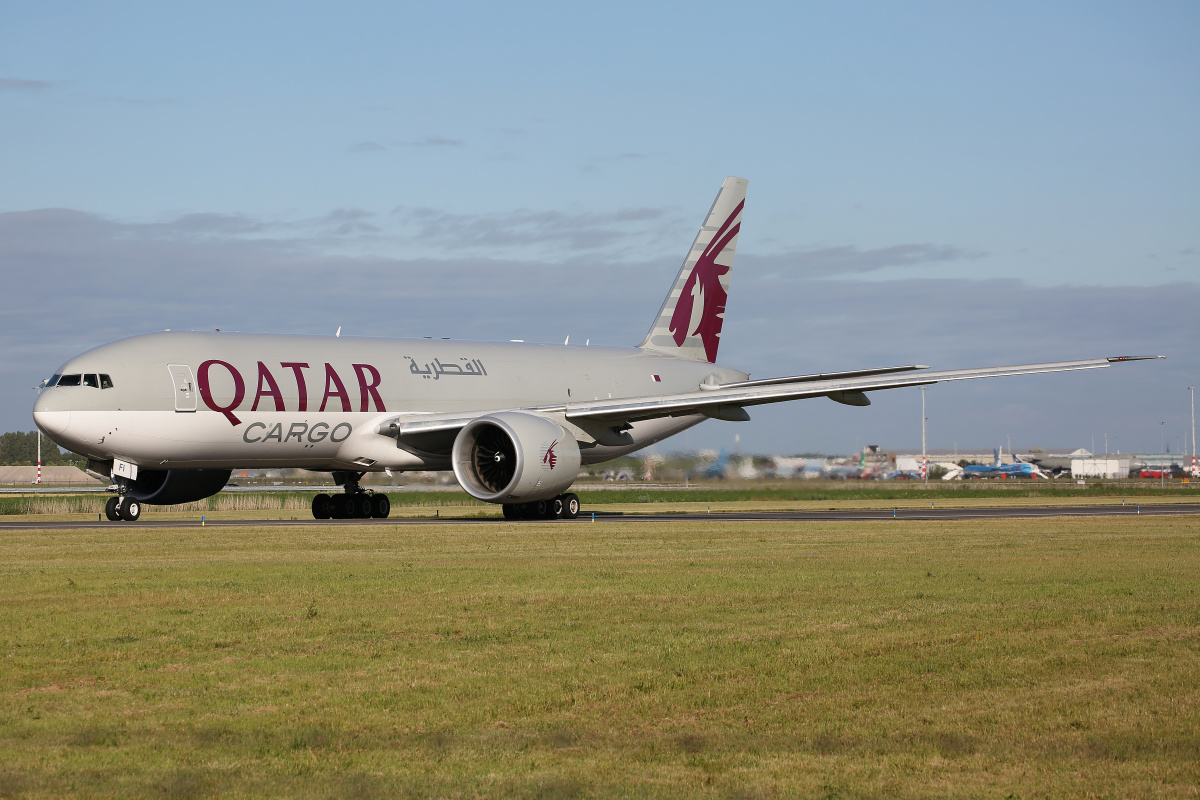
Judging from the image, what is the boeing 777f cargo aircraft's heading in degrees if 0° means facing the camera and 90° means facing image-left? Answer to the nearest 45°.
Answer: approximately 45°

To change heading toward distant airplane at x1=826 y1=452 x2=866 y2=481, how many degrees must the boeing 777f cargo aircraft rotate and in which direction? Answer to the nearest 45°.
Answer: approximately 180°
